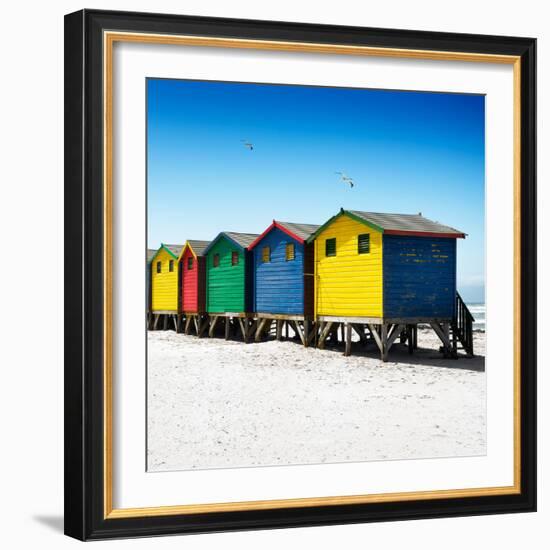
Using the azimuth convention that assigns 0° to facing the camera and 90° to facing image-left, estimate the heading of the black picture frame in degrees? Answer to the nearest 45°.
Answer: approximately 315°
